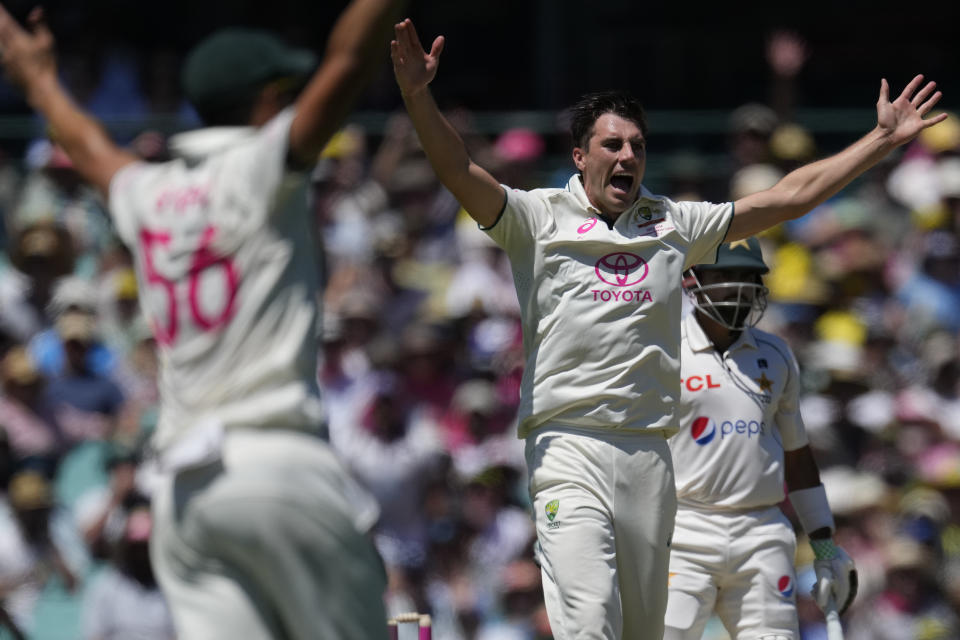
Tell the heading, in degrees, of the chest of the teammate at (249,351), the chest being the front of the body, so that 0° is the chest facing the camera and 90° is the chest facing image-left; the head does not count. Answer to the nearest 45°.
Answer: approximately 225°

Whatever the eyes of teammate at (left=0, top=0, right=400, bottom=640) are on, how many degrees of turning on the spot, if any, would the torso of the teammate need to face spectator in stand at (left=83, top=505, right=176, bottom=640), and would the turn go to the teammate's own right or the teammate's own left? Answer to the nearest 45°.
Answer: approximately 45° to the teammate's own left

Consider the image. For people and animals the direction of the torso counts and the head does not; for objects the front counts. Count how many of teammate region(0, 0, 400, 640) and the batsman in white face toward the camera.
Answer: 1

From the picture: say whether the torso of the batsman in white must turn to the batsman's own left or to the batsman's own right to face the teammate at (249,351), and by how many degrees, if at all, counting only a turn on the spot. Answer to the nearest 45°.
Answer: approximately 45° to the batsman's own right

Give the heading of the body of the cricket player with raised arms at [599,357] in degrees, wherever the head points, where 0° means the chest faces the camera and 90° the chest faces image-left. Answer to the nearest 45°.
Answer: approximately 0°

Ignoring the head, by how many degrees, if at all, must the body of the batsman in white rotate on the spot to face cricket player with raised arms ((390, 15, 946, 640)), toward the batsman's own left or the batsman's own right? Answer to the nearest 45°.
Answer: approximately 45° to the batsman's own right

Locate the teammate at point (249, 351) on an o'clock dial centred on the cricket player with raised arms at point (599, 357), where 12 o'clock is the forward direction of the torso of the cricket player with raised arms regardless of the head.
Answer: The teammate is roughly at 1 o'clock from the cricket player with raised arms.

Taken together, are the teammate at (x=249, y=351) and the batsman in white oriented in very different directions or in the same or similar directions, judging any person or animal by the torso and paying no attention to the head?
very different directions
